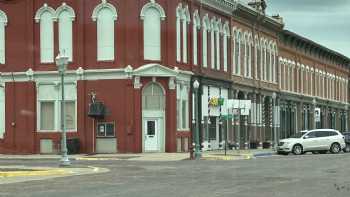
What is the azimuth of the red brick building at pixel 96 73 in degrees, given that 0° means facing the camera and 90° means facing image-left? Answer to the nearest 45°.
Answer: approximately 0°

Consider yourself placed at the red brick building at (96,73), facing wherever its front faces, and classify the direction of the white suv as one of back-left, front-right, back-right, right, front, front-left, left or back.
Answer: left
